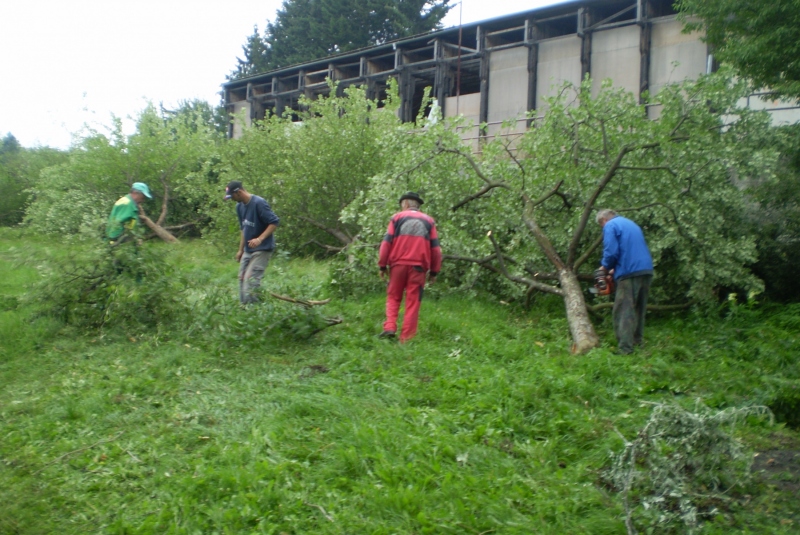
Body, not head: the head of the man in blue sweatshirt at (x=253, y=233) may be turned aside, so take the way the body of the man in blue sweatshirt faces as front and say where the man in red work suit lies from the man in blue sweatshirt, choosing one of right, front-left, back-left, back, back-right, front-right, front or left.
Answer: left

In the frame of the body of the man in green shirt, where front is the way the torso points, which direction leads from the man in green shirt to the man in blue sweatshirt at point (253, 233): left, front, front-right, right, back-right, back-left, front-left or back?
front-right

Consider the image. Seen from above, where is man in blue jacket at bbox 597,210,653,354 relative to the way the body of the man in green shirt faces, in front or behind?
in front

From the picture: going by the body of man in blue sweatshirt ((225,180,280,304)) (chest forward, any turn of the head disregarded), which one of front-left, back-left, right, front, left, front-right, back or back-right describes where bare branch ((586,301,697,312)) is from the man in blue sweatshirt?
back-left

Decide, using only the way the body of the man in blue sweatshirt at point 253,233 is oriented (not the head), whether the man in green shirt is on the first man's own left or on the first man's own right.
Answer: on the first man's own right

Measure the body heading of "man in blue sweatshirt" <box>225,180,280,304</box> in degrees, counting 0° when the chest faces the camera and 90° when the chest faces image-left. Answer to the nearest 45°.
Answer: approximately 45°

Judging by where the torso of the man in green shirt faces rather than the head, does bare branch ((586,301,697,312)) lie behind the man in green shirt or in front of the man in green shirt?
in front

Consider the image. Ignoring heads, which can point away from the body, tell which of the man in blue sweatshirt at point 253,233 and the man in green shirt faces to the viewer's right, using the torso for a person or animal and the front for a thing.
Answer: the man in green shirt

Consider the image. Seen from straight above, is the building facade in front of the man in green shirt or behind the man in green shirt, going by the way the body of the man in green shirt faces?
in front

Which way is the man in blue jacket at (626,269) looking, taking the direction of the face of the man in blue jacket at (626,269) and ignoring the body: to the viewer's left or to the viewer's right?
to the viewer's left

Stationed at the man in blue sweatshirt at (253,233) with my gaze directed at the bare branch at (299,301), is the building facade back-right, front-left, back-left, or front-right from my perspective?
back-left

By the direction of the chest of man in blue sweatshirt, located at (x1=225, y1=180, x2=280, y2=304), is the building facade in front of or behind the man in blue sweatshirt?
behind

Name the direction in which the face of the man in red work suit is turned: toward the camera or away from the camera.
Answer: away from the camera

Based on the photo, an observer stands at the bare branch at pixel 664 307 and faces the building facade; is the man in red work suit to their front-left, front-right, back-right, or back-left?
back-left

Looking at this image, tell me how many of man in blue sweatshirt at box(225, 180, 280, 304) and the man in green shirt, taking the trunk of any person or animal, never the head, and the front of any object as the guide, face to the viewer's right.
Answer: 1

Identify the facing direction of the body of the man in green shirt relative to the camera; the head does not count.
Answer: to the viewer's right

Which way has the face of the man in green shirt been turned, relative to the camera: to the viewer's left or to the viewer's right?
to the viewer's right

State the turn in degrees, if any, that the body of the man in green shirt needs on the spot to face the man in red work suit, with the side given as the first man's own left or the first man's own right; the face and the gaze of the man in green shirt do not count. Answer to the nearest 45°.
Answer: approximately 45° to the first man's own right

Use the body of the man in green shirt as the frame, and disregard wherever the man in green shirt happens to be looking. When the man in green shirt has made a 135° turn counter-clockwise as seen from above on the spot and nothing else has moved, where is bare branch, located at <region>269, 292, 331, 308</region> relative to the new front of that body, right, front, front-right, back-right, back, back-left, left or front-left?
back
